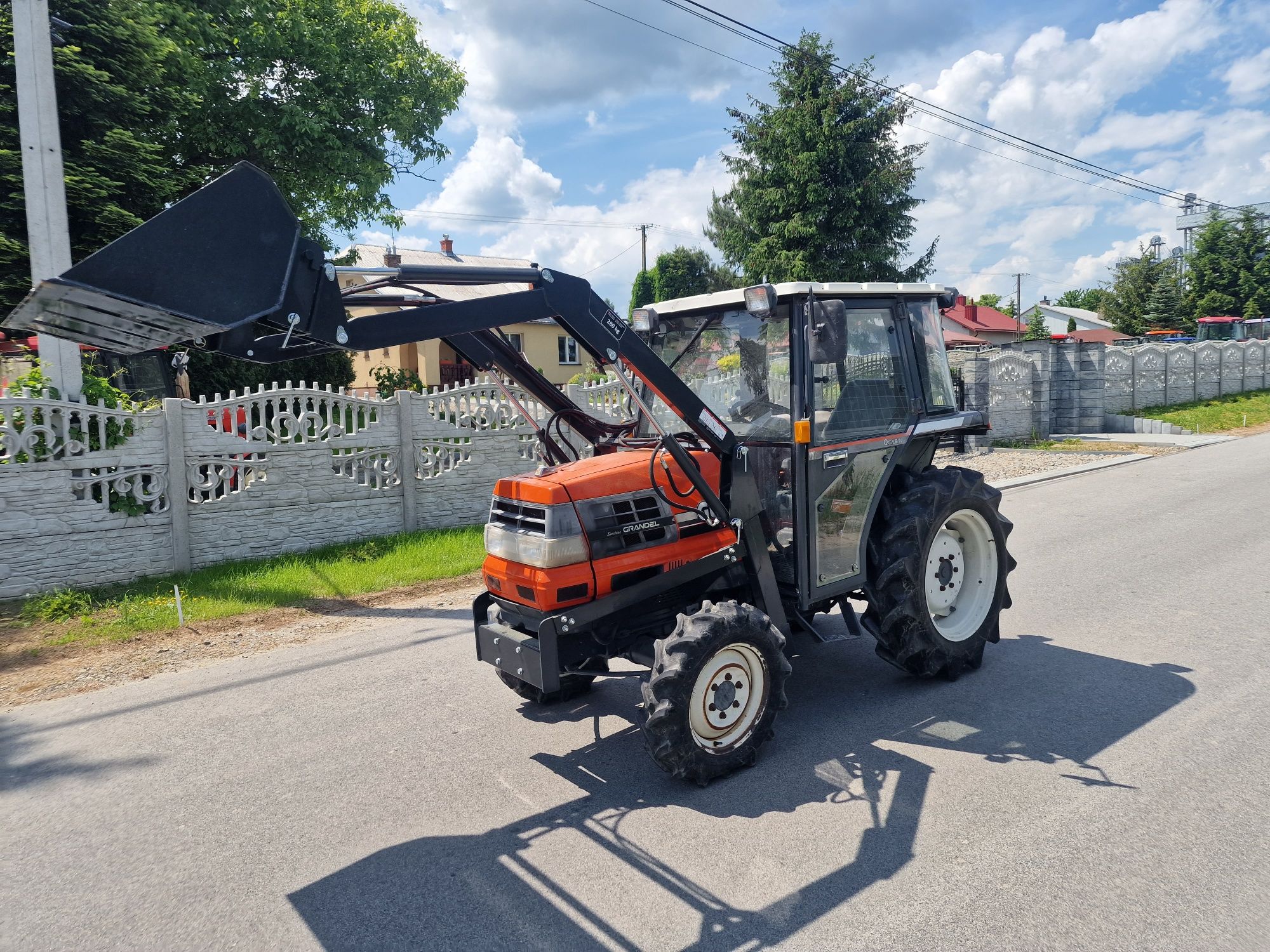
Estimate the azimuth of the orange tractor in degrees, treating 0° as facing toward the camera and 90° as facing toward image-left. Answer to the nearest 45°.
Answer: approximately 45°

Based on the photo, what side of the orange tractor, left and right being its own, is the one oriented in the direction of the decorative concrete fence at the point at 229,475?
right

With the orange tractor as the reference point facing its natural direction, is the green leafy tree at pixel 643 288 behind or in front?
behind

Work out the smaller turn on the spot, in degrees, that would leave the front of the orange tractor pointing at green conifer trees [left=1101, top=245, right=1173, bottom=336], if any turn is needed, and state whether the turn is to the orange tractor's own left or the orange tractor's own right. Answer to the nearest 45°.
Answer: approximately 180°

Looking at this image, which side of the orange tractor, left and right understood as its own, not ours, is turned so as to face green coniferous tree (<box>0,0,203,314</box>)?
right

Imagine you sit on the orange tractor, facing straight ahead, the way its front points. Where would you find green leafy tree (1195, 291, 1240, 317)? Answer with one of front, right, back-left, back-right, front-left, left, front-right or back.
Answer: back

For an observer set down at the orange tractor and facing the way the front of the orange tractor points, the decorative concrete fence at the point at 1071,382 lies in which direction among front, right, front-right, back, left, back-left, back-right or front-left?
back

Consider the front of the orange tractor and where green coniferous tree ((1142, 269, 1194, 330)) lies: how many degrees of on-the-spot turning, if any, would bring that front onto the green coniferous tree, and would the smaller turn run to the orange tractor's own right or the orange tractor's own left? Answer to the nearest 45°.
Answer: approximately 180°

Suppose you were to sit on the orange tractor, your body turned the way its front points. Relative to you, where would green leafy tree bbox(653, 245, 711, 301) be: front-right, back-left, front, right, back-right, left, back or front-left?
back-right

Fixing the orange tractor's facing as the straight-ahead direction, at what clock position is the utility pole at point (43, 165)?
The utility pole is roughly at 3 o'clock from the orange tractor.
